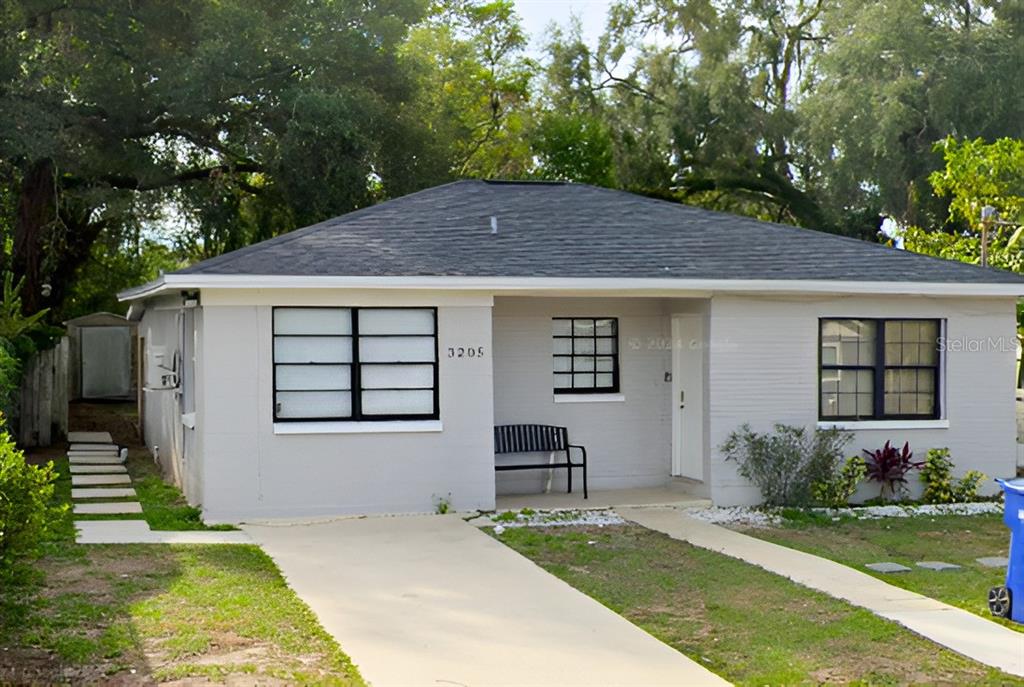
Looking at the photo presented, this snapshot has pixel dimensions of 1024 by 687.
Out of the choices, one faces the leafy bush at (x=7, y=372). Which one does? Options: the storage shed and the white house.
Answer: the storage shed

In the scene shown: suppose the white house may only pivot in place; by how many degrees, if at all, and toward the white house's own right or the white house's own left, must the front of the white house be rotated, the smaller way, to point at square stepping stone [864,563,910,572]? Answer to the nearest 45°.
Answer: approximately 45° to the white house's own left

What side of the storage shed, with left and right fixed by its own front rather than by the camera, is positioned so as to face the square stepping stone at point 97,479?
front

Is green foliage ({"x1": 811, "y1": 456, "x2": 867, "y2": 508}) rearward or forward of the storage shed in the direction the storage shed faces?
forward

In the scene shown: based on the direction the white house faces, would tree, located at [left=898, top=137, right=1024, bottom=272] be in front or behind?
behind

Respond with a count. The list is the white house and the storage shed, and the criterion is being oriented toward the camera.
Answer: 2

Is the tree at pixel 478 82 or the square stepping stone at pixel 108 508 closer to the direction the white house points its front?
the square stepping stone

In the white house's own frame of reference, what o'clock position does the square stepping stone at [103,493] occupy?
The square stepping stone is roughly at 3 o'clock from the white house.

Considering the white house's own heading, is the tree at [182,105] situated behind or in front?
behind

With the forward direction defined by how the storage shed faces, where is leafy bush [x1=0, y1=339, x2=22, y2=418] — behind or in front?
in front

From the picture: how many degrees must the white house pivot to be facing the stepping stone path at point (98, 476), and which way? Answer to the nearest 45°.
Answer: approximately 90° to its right

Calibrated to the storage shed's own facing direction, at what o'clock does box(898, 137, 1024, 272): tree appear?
The tree is roughly at 10 o'clock from the storage shed.

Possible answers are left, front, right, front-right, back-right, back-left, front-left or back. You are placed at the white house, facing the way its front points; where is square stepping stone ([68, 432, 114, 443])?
back-right

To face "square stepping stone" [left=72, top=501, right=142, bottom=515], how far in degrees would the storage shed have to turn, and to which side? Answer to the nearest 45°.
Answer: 0° — it already faces it

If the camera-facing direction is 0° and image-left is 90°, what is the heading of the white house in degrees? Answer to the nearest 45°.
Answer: approximately 0°
